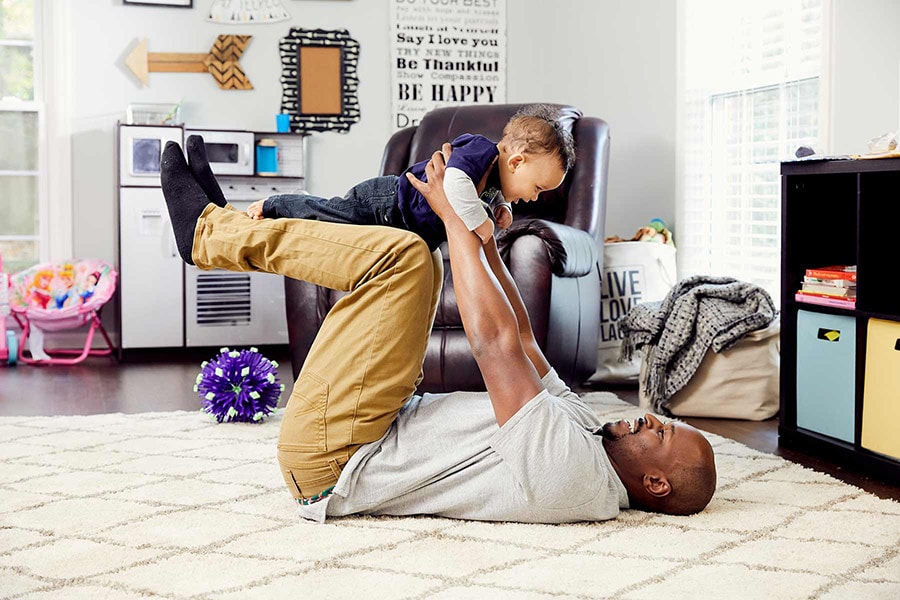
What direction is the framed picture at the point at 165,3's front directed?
toward the camera

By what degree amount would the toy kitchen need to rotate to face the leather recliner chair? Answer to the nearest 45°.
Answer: approximately 45° to its left

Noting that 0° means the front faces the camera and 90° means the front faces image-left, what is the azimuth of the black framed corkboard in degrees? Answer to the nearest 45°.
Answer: approximately 0°

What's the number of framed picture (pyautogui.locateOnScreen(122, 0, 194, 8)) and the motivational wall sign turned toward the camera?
2

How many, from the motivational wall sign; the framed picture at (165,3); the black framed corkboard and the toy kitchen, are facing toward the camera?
4

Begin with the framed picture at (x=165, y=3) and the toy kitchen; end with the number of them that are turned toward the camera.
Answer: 2

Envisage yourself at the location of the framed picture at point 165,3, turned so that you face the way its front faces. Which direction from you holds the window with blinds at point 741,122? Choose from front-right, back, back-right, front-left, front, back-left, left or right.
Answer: front-left

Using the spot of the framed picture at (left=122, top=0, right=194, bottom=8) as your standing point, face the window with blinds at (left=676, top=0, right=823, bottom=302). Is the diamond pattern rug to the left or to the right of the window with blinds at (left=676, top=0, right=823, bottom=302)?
right

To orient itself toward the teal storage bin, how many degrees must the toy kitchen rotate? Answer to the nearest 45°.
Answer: approximately 45° to its left

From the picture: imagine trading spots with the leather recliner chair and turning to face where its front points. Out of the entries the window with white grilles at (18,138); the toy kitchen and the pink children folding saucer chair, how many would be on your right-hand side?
3

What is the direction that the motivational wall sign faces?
toward the camera

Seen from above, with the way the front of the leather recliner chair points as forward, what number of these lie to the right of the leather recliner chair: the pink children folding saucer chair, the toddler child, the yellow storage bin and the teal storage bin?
1

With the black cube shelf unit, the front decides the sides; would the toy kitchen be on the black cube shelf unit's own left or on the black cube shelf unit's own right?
on the black cube shelf unit's own right
